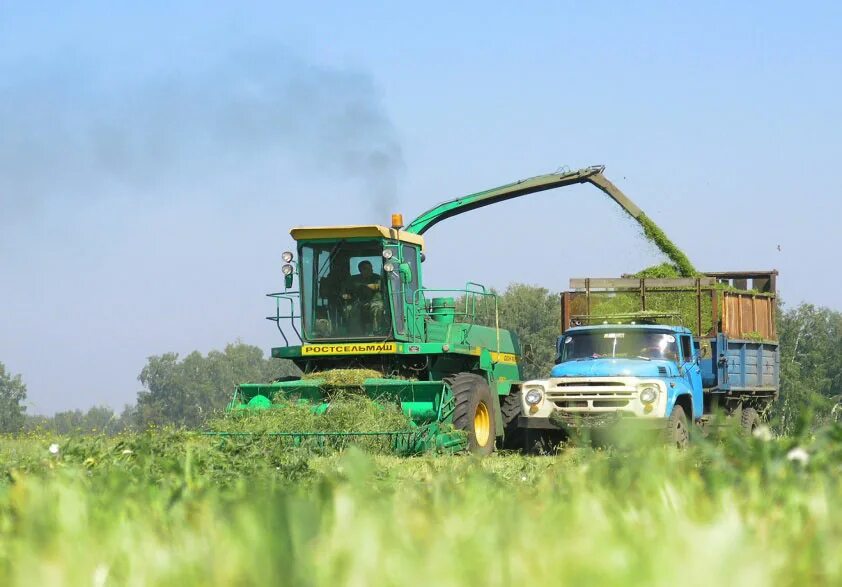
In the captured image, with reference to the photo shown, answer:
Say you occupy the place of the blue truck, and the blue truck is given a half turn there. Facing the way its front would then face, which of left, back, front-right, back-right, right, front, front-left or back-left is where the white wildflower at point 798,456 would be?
back-right

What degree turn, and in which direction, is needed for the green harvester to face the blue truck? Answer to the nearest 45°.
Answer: approximately 135° to its left

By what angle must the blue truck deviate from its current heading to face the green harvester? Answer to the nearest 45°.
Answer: approximately 45° to its right

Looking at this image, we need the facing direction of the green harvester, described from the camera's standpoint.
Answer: facing the viewer and to the left of the viewer

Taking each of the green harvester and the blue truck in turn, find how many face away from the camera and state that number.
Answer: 0

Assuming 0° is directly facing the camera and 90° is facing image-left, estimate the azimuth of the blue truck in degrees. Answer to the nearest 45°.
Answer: approximately 45°

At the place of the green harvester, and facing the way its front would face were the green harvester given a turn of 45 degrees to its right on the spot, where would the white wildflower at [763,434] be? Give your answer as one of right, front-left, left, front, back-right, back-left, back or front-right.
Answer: left

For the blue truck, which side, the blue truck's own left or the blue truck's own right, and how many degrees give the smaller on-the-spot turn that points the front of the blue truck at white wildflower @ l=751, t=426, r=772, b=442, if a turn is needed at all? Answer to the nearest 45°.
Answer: approximately 45° to the blue truck's own left
